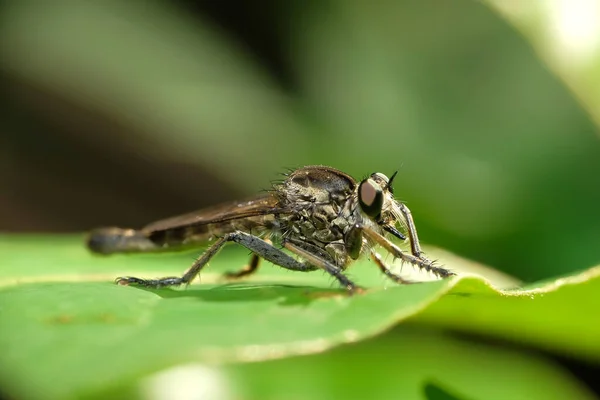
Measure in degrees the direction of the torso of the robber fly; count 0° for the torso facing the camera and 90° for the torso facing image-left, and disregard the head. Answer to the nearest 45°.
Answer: approximately 270°
